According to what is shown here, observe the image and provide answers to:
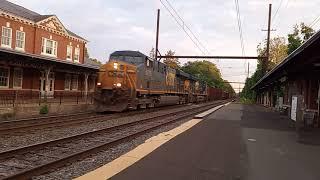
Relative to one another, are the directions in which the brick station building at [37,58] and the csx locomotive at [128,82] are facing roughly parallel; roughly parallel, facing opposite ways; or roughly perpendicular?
roughly perpendicular

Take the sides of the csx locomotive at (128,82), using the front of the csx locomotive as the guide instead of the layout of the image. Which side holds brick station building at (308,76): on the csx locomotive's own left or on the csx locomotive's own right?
on the csx locomotive's own left

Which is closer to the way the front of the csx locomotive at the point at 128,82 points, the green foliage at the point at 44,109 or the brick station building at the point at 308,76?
the green foliage

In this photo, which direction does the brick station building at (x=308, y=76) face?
to the viewer's left

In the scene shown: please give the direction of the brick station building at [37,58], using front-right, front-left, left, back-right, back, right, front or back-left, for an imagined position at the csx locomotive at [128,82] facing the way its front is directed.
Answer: right

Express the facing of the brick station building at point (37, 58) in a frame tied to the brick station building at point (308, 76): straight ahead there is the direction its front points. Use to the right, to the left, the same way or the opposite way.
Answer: the opposite way

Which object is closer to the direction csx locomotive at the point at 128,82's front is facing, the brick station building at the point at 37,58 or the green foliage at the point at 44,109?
the green foliage

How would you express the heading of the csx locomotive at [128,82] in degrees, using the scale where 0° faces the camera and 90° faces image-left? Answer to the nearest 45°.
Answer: approximately 45°

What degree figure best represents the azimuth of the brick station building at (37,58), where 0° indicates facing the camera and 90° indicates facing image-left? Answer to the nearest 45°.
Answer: approximately 315°

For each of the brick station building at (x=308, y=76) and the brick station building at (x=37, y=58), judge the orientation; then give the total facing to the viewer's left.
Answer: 1
